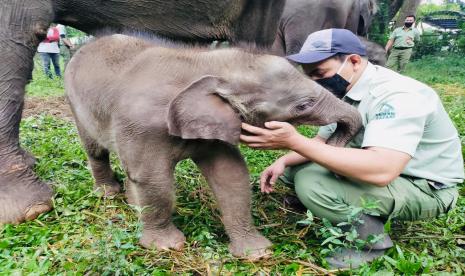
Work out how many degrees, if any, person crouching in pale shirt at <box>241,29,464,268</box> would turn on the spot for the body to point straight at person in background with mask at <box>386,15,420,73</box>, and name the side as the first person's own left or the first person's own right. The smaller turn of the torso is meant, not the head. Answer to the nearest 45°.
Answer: approximately 90° to the first person's own right

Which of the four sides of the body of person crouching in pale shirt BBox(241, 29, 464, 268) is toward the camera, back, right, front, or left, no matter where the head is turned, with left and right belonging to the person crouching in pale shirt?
left

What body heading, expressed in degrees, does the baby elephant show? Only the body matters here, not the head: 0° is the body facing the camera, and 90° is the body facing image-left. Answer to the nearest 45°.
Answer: approximately 315°

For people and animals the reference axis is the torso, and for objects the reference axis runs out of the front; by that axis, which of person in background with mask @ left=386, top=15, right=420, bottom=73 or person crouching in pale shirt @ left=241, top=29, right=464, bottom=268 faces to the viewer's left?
the person crouching in pale shirt

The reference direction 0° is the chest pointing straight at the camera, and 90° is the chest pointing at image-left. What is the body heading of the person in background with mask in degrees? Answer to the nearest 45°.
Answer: approximately 0°

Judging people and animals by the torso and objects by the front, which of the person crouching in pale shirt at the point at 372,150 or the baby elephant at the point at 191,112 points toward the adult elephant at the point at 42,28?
the person crouching in pale shirt

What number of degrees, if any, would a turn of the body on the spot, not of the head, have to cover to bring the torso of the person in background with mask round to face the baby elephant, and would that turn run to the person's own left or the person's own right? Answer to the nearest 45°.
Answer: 0° — they already face it
